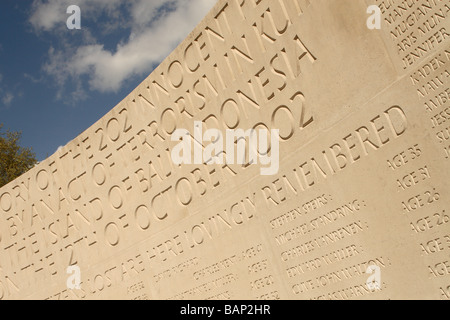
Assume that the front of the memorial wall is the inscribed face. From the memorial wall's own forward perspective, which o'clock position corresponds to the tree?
The tree is roughly at 3 o'clock from the memorial wall.

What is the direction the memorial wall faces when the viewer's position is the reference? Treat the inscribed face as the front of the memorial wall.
facing the viewer and to the left of the viewer
